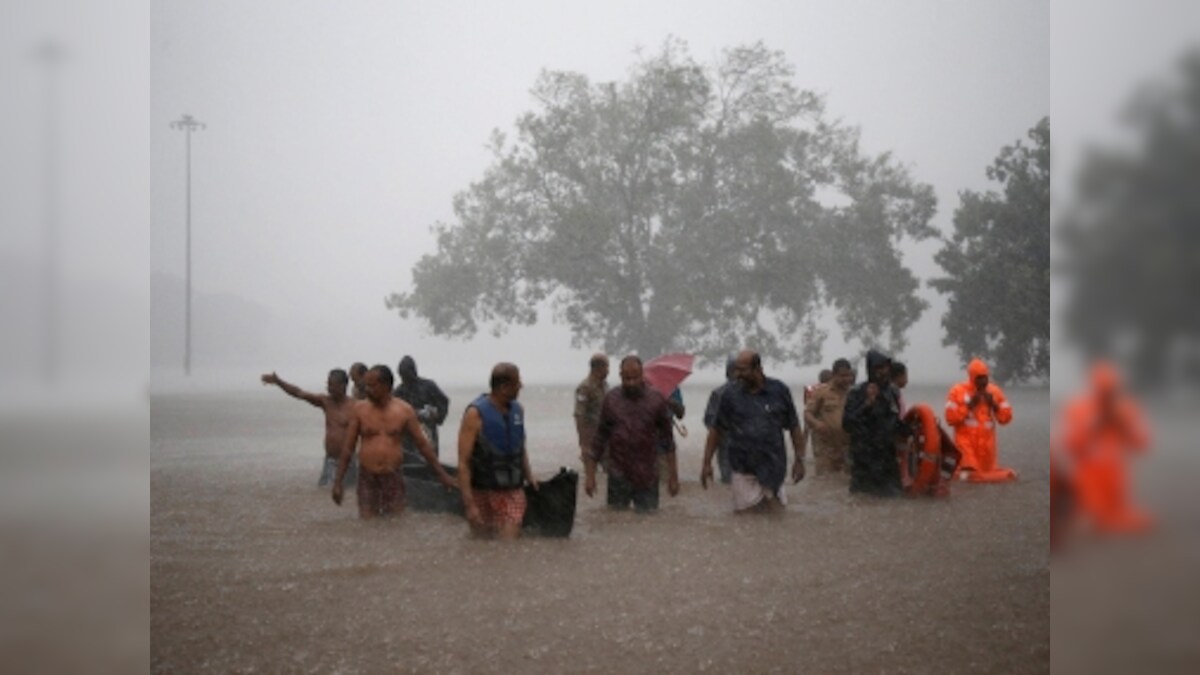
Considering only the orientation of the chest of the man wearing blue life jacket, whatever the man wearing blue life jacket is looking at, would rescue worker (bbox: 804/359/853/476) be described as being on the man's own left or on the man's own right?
on the man's own left

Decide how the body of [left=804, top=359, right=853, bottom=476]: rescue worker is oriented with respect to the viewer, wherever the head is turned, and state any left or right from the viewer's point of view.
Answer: facing the viewer and to the right of the viewer

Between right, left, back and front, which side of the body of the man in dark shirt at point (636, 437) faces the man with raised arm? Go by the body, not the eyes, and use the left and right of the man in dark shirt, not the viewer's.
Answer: right

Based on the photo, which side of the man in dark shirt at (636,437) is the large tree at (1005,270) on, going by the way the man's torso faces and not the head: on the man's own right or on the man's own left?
on the man's own left

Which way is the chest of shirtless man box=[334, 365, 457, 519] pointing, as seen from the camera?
toward the camera

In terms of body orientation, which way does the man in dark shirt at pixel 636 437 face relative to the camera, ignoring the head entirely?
toward the camera
